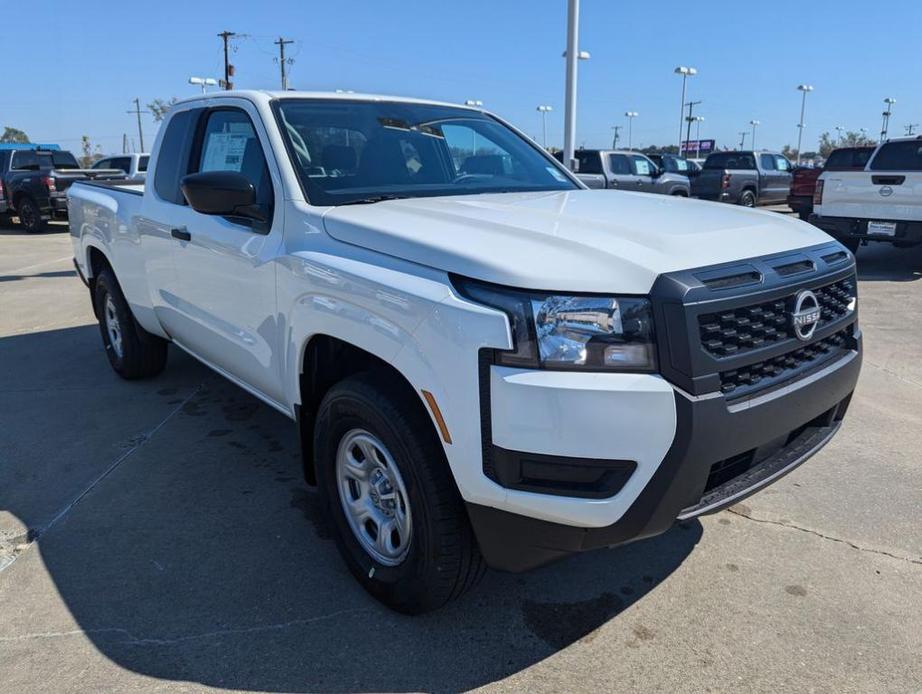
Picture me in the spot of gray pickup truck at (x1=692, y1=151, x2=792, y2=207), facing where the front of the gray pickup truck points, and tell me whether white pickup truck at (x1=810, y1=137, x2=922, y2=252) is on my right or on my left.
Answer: on my right

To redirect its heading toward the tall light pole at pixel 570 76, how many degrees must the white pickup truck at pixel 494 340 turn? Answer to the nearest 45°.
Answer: approximately 135° to its left

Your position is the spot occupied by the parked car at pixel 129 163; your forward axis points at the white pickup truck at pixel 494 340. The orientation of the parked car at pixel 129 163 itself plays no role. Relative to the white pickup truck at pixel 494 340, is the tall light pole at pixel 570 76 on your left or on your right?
left

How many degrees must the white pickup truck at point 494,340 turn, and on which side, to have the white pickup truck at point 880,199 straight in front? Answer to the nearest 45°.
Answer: approximately 90° to its left

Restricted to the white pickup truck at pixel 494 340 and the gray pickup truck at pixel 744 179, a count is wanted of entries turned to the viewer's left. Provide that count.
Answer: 0

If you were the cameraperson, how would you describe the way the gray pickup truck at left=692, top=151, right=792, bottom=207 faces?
facing away from the viewer and to the right of the viewer

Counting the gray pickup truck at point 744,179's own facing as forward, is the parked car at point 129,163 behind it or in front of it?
behind

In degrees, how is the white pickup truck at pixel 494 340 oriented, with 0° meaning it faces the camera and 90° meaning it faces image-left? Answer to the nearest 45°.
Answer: approximately 315°

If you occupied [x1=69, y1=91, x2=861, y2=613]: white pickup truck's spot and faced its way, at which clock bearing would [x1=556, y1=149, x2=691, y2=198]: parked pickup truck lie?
The parked pickup truck is roughly at 8 o'clock from the white pickup truck.

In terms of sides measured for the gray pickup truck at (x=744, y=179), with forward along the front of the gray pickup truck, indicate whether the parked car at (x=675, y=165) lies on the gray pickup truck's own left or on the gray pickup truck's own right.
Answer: on the gray pickup truck's own left

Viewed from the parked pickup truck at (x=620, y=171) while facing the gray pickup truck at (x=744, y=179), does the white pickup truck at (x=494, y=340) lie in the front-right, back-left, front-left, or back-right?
back-right
